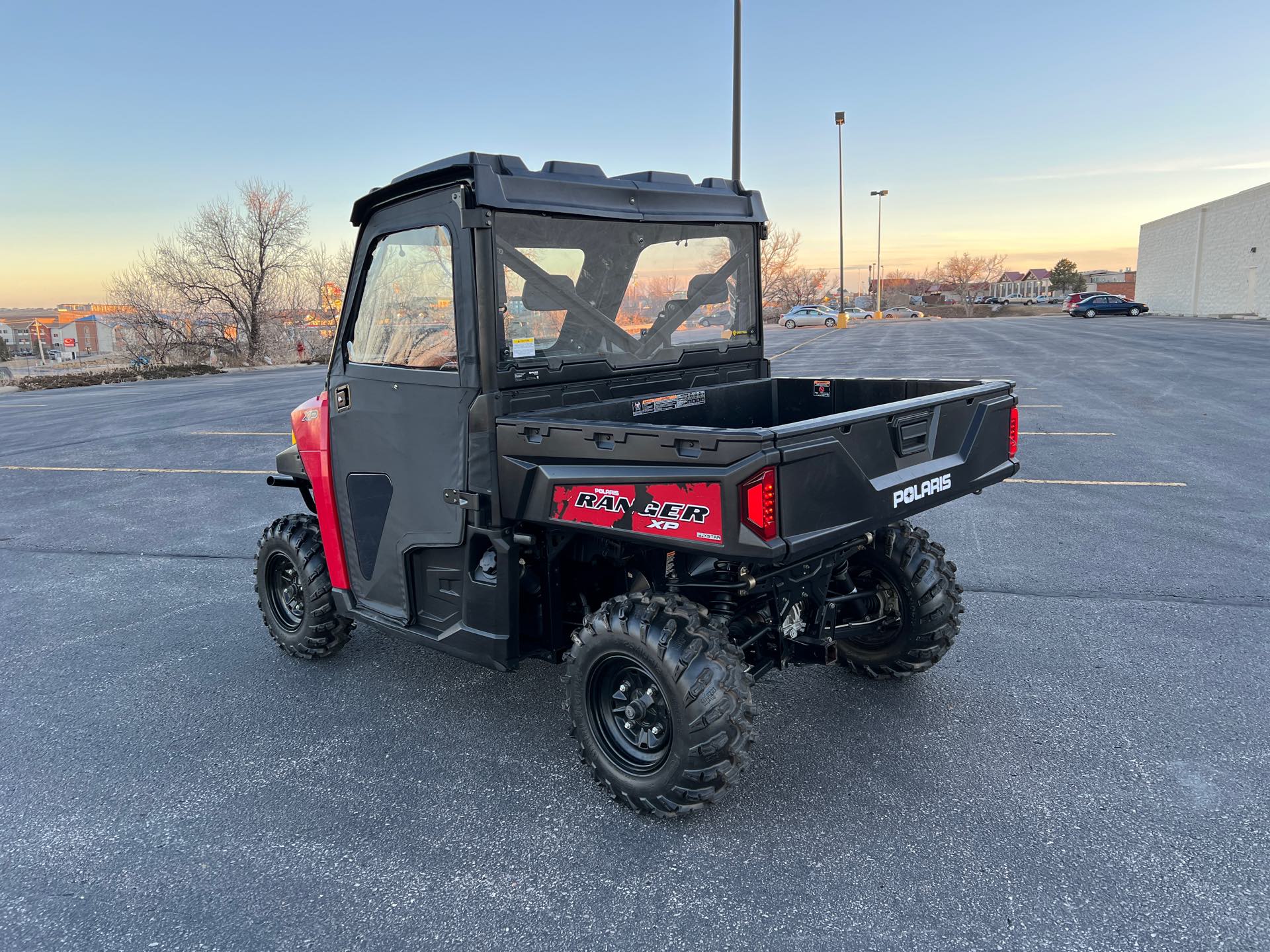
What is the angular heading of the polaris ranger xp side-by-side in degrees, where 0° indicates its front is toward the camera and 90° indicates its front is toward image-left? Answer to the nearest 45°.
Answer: approximately 135°
